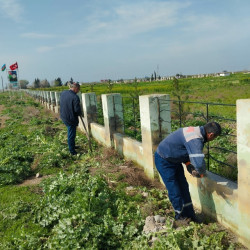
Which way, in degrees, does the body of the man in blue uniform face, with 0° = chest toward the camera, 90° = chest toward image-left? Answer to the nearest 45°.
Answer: approximately 270°

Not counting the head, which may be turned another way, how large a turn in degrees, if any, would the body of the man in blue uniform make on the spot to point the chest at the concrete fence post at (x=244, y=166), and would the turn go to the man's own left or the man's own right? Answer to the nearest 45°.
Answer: approximately 45° to the man's own right

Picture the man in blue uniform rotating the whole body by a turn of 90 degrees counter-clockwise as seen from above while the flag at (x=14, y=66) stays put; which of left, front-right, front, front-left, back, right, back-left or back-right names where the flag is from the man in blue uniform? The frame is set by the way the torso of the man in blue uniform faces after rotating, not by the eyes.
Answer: front-left

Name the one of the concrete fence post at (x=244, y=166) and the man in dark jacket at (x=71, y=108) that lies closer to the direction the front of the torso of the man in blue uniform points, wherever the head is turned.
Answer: the concrete fence post

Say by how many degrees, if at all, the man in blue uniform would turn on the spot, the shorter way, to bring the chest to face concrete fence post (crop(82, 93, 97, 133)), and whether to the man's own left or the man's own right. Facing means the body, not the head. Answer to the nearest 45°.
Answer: approximately 135° to the man's own left

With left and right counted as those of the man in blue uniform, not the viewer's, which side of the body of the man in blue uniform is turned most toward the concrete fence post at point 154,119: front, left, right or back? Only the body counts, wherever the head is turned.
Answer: left

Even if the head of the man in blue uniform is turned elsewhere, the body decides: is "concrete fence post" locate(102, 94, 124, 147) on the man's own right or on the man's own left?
on the man's own left

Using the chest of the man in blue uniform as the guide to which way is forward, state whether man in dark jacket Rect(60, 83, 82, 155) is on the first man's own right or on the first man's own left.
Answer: on the first man's own left
